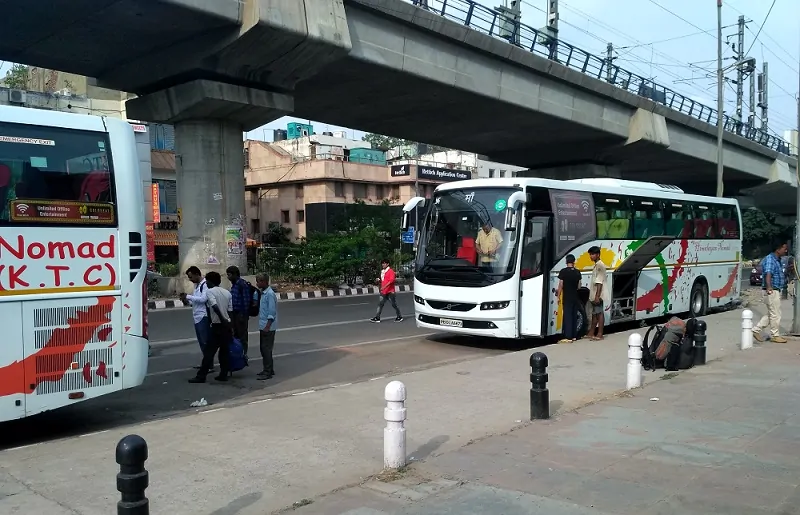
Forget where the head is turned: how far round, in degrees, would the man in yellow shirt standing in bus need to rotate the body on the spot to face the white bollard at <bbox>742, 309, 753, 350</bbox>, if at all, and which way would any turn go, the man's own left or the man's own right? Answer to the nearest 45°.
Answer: approximately 90° to the man's own left

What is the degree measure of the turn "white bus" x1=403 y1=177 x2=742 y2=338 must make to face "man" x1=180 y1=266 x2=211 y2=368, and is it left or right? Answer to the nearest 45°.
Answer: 0° — it already faces them

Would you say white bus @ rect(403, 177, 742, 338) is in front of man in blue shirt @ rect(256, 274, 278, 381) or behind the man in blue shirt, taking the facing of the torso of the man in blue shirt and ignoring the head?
behind

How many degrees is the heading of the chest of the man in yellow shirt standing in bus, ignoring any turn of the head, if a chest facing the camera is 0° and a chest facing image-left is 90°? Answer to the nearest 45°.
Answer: approximately 0°

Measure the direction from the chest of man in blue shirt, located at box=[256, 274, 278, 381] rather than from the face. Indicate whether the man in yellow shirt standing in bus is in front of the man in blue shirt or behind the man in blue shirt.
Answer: behind

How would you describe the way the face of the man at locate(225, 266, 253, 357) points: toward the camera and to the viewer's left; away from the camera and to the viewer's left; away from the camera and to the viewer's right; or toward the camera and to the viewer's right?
toward the camera and to the viewer's left

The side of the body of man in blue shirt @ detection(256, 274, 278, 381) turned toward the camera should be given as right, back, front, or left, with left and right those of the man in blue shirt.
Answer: left
